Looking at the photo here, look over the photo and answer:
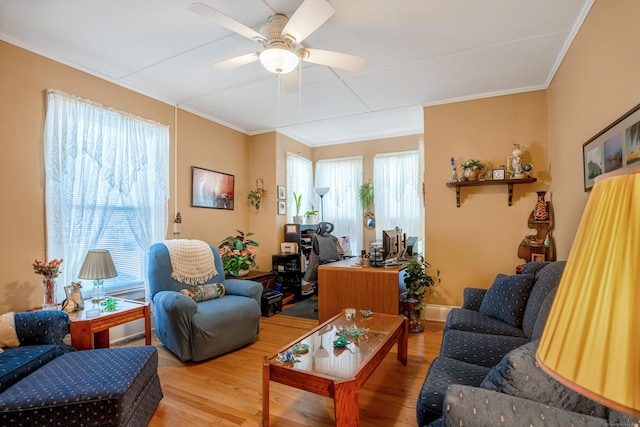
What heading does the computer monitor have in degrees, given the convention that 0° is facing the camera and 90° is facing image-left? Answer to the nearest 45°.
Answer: approximately 135°

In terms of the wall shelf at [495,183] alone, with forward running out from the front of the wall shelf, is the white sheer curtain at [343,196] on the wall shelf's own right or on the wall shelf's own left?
on the wall shelf's own right

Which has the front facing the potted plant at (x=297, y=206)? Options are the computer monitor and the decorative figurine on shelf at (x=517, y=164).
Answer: the computer monitor

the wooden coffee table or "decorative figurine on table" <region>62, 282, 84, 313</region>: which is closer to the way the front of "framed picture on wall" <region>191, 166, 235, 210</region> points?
the wooden coffee table

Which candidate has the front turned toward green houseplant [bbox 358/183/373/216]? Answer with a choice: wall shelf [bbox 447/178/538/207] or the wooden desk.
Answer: the wooden desk

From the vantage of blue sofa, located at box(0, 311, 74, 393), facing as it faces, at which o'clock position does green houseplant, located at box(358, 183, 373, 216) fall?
The green houseplant is roughly at 10 o'clock from the blue sofa.

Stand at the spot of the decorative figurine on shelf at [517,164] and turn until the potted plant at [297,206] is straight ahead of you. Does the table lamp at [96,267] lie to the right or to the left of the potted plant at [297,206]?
left

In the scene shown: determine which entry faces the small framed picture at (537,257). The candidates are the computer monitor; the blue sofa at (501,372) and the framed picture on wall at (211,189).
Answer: the framed picture on wall

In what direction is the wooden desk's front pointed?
away from the camera
